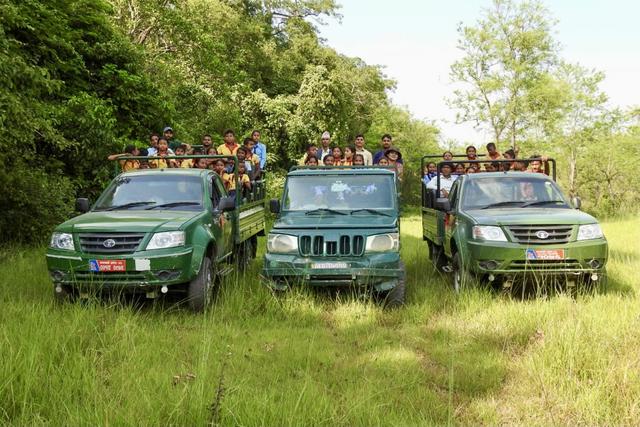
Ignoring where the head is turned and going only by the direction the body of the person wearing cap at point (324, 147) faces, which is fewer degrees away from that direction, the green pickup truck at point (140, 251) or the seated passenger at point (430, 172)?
the green pickup truck

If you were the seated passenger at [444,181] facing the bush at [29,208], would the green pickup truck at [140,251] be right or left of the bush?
left

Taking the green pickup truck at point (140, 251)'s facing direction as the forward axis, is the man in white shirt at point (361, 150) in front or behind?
behind

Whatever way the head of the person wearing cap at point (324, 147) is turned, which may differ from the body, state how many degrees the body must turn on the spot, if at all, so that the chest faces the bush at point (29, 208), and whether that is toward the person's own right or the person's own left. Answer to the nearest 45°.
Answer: approximately 90° to the person's own right
